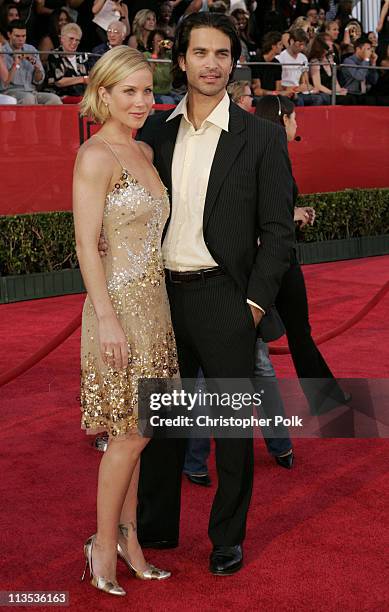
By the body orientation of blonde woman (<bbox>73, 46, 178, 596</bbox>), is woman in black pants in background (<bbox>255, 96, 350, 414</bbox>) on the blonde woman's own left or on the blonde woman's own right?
on the blonde woman's own left

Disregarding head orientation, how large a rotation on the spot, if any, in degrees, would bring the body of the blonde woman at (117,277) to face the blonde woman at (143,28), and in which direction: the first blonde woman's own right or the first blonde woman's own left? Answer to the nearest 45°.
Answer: approximately 135° to the first blonde woman's own left

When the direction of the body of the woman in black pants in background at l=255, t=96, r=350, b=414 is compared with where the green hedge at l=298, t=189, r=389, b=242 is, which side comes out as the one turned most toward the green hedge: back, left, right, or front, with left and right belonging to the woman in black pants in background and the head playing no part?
left

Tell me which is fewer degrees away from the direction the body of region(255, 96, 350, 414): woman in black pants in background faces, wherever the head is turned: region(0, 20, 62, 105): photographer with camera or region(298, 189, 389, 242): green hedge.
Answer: the green hedge

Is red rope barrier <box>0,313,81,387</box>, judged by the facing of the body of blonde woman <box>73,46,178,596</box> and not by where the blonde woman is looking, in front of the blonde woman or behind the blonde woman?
behind

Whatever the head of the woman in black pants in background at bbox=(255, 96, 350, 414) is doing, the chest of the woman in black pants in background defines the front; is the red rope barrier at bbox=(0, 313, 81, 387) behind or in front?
behind

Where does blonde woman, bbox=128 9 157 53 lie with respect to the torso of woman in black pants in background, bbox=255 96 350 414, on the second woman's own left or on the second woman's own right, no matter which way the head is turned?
on the second woman's own left

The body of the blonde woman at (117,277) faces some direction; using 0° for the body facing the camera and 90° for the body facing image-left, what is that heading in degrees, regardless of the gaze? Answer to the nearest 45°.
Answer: approximately 315°
